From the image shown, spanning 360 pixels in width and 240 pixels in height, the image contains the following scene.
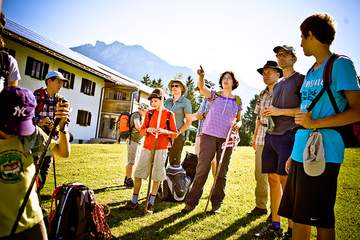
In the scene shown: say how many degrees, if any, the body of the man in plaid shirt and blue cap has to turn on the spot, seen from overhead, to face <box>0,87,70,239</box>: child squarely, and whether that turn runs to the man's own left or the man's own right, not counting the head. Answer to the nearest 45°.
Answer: approximately 45° to the man's own right

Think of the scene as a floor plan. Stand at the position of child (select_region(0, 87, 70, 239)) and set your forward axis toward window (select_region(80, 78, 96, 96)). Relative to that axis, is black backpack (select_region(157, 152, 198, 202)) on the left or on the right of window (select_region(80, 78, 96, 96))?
right

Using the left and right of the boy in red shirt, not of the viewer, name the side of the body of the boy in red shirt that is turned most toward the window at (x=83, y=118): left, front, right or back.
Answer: back

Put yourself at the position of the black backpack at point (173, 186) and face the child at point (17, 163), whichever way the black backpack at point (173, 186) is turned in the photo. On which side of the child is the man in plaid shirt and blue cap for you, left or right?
right

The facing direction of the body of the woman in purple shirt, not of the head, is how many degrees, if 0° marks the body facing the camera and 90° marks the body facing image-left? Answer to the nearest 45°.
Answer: approximately 0°

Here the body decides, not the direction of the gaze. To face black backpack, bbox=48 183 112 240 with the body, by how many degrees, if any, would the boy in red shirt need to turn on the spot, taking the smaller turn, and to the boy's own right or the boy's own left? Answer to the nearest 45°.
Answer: approximately 45° to the boy's own right

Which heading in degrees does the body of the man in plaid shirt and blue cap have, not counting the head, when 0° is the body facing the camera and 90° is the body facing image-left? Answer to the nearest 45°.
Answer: approximately 315°

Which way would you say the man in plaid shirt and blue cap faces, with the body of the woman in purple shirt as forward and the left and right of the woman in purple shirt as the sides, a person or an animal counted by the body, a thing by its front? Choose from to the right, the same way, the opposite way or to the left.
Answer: to the left
